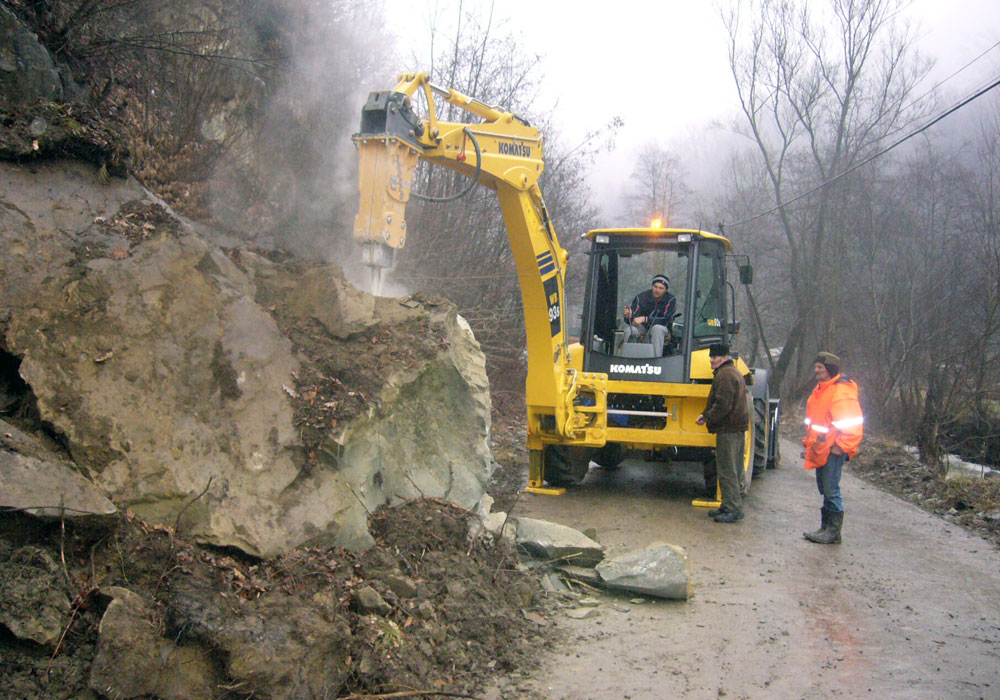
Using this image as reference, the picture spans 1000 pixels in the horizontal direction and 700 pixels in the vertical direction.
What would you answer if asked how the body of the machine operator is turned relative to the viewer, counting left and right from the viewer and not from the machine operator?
facing the viewer and to the left of the viewer

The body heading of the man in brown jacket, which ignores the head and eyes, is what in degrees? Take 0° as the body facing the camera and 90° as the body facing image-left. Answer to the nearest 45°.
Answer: approximately 90°

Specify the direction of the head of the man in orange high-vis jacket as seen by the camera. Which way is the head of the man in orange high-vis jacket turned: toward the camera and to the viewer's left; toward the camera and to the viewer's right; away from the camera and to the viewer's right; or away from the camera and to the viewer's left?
toward the camera and to the viewer's left

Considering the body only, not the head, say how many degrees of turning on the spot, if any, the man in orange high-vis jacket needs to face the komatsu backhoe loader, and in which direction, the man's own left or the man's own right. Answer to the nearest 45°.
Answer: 0° — they already face it

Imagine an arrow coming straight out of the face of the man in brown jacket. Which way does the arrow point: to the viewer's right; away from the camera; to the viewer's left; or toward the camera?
to the viewer's left

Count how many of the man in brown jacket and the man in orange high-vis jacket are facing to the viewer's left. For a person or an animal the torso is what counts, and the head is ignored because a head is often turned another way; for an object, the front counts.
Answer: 2

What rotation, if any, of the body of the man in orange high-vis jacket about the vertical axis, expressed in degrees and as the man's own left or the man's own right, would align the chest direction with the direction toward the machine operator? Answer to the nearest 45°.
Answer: approximately 45° to the man's own right

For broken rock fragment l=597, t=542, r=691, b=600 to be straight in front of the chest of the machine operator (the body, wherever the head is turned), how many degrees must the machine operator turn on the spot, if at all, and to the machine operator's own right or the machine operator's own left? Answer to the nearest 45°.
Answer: approximately 45° to the machine operator's own left

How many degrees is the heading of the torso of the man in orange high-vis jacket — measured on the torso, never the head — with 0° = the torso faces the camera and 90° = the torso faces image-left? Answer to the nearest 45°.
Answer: approximately 90°

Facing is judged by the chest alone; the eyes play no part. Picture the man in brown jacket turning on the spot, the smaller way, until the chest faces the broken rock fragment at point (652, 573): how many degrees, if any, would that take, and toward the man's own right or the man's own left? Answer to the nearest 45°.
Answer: approximately 90° to the man's own left
